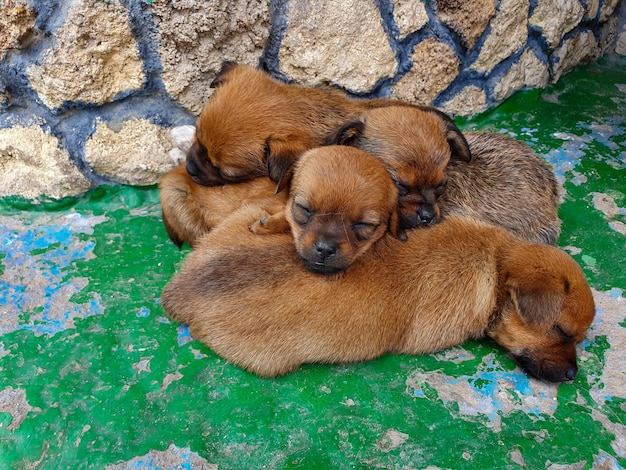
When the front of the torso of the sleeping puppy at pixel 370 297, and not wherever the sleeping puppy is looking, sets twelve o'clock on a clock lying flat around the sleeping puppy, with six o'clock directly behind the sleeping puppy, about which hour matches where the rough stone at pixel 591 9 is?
The rough stone is roughly at 10 o'clock from the sleeping puppy.

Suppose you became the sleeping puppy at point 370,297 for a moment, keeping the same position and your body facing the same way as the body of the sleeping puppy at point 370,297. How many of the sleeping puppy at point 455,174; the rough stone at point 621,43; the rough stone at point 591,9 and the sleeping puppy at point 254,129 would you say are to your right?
0

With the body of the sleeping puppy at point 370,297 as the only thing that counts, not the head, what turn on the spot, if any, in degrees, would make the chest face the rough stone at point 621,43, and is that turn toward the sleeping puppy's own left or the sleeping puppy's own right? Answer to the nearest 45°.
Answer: approximately 45° to the sleeping puppy's own left

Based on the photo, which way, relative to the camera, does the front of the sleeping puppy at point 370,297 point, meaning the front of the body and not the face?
to the viewer's right

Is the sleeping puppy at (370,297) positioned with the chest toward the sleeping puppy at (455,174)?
no

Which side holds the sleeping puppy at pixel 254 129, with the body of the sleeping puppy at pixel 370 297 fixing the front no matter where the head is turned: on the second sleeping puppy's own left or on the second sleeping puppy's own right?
on the second sleeping puppy's own left
